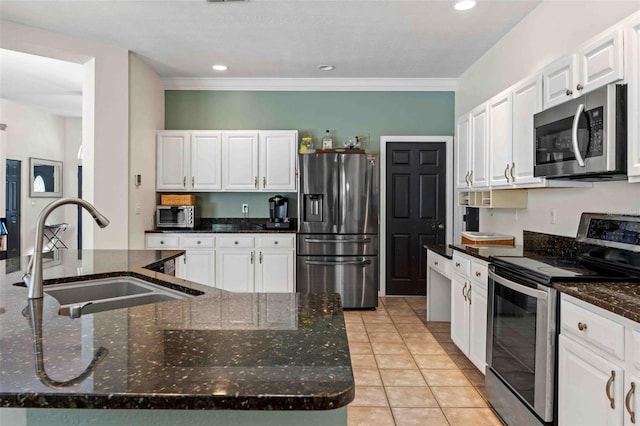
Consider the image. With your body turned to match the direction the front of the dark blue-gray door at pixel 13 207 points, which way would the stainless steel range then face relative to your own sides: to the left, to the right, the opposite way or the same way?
the opposite way

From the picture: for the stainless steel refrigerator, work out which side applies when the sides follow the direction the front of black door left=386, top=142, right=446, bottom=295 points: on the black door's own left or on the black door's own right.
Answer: on the black door's own right

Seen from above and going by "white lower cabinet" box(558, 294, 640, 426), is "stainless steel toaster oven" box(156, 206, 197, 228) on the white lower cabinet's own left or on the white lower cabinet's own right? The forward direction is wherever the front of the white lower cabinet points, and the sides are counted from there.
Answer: on the white lower cabinet's own right

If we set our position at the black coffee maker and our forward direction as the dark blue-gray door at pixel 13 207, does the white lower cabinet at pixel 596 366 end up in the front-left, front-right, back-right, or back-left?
back-left

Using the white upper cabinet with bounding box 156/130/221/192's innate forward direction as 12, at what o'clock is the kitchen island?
The kitchen island is roughly at 12 o'clock from the white upper cabinet.

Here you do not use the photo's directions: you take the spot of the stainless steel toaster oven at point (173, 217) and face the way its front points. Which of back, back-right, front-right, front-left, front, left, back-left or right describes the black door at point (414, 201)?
left

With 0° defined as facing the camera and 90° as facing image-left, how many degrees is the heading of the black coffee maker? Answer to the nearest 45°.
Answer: approximately 0°

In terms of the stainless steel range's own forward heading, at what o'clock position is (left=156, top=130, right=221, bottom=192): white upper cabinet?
The white upper cabinet is roughly at 2 o'clock from the stainless steel range.

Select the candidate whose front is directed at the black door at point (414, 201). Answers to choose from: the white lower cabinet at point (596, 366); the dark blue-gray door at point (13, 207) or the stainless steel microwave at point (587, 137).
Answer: the dark blue-gray door at point (13, 207)

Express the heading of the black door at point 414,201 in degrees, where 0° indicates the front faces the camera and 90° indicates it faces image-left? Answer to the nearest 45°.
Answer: approximately 0°

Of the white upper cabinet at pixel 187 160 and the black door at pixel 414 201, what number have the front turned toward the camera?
2

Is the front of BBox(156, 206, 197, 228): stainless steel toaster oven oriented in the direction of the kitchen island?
yes
